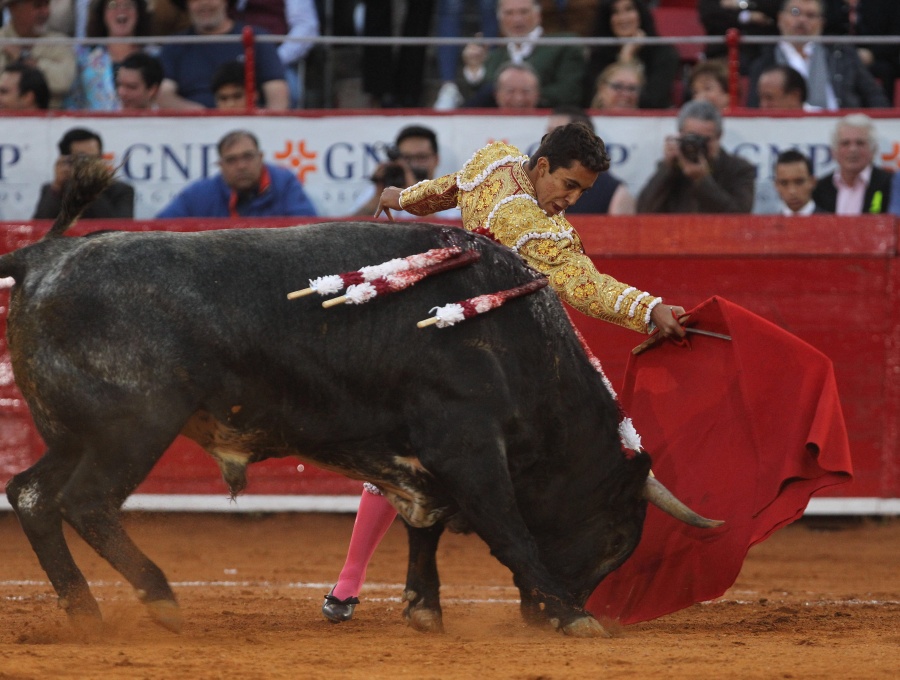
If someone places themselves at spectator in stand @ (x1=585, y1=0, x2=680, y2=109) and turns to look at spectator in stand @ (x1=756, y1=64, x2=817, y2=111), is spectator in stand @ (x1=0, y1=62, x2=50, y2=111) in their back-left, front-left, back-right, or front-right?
back-right

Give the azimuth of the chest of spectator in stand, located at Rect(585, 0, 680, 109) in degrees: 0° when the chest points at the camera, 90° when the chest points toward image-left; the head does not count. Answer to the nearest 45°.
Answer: approximately 0°

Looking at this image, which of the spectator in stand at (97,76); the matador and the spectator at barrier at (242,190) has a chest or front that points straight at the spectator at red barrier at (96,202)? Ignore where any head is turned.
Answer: the spectator in stand at (97,76)

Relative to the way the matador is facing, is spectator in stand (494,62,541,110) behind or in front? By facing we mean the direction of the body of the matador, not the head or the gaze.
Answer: behind

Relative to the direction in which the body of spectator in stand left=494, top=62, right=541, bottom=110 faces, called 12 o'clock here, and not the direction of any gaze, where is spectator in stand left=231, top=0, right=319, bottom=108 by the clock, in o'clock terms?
spectator in stand left=231, top=0, right=319, bottom=108 is roughly at 4 o'clock from spectator in stand left=494, top=62, right=541, bottom=110.

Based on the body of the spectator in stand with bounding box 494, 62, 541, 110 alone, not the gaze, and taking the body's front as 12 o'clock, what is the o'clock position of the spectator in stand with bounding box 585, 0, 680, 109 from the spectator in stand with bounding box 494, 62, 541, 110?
the spectator in stand with bounding box 585, 0, 680, 109 is roughly at 8 o'clock from the spectator in stand with bounding box 494, 62, 541, 110.

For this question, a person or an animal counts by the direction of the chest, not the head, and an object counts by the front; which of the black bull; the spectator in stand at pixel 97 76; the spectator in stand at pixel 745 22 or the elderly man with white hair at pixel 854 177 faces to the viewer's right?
the black bull

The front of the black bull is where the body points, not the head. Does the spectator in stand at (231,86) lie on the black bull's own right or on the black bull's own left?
on the black bull's own left

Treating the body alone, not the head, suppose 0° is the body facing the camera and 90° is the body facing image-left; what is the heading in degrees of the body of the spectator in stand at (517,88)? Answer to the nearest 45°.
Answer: approximately 0°

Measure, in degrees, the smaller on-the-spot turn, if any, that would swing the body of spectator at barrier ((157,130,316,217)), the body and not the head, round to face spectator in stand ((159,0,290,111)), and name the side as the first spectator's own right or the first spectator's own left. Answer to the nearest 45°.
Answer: approximately 180°
